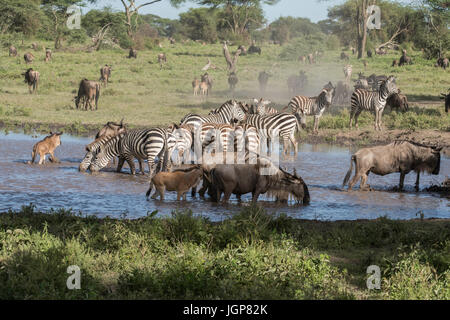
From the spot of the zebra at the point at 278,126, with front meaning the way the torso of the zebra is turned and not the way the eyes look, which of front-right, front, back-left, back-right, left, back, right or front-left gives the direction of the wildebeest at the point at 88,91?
front-right

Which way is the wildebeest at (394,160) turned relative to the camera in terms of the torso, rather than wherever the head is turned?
to the viewer's right

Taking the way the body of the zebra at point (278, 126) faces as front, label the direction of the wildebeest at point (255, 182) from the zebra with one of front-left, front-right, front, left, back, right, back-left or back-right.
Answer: left

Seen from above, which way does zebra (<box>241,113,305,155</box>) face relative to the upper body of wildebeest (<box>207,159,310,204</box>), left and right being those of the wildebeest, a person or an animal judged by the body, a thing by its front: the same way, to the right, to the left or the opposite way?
the opposite way

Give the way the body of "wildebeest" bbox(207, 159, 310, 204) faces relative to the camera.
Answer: to the viewer's right

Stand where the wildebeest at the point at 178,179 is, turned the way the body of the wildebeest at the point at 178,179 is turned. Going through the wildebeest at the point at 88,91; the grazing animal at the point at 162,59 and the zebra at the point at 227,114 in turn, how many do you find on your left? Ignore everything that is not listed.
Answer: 3
